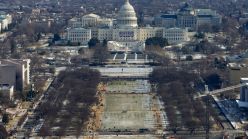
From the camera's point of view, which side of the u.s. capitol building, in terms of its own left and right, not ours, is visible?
front
